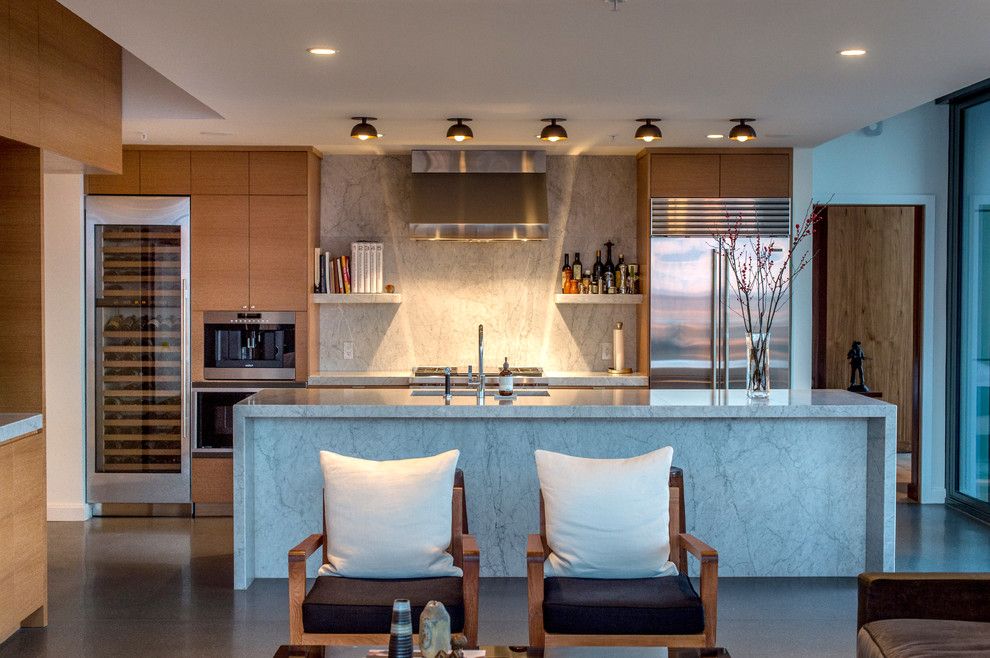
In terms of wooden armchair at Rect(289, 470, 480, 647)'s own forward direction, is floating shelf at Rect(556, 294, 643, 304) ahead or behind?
behind

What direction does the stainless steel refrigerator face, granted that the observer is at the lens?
facing the viewer

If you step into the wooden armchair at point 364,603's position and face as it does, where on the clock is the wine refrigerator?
The wine refrigerator is roughly at 5 o'clock from the wooden armchair.

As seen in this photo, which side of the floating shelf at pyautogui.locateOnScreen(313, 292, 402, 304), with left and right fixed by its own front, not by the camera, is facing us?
front

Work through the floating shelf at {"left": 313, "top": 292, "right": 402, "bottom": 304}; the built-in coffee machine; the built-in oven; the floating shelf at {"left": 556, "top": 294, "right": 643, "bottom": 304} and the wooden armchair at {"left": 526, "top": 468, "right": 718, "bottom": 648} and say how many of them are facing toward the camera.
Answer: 5

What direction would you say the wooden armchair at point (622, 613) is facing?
toward the camera

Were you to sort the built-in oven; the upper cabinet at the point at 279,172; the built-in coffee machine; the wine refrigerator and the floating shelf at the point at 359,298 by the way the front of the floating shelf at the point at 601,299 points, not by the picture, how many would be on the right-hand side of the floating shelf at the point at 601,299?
5

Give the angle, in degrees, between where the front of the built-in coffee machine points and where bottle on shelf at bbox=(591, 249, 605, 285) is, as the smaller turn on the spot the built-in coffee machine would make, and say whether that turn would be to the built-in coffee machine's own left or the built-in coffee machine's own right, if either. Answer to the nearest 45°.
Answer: approximately 90° to the built-in coffee machine's own left

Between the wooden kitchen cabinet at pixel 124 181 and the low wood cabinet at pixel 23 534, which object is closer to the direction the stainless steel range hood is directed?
the low wood cabinet

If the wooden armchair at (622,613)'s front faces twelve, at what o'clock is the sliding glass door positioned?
The sliding glass door is roughly at 7 o'clock from the wooden armchair.

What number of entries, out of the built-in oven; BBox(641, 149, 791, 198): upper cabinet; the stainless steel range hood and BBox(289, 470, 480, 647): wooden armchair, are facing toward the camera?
4

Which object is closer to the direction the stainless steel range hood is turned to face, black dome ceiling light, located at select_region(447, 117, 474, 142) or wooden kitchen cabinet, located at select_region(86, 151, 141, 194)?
the black dome ceiling light

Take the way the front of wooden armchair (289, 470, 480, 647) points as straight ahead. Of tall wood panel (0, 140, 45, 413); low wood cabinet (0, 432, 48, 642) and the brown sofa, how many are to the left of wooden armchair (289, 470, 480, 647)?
1

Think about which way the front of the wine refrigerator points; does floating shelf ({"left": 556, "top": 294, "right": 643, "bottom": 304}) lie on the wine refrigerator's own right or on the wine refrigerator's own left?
on the wine refrigerator's own left

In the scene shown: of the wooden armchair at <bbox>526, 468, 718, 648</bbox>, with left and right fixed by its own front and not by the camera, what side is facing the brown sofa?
left
